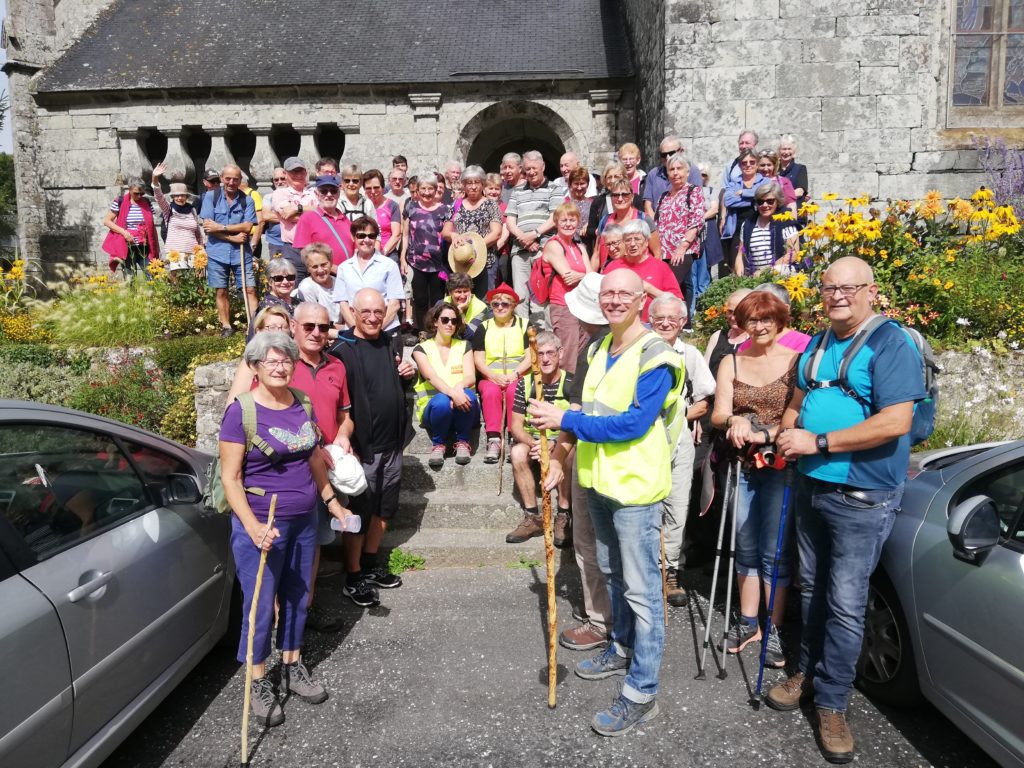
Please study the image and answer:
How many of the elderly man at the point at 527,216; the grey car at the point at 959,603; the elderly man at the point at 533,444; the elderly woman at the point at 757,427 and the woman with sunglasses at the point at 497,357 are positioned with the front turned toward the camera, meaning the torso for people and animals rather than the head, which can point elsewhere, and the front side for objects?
4

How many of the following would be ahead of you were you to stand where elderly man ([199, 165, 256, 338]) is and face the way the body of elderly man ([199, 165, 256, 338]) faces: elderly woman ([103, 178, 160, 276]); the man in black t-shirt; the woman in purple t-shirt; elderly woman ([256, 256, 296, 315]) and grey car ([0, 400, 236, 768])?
4

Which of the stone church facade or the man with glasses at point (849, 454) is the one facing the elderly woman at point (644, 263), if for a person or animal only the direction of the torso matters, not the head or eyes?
the stone church facade

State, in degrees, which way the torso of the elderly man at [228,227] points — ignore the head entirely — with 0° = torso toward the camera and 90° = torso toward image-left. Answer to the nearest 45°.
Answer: approximately 0°

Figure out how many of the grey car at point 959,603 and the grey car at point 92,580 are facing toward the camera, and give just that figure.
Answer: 0

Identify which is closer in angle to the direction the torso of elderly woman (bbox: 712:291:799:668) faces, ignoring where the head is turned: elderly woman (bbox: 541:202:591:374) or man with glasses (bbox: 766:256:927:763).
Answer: the man with glasses

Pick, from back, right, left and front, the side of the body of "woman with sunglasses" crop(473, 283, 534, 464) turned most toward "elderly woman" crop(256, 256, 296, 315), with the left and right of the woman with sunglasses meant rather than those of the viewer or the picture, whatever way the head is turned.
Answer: right

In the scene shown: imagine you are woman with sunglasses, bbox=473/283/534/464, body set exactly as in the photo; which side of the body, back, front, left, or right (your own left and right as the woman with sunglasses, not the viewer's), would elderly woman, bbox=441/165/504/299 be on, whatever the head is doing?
back

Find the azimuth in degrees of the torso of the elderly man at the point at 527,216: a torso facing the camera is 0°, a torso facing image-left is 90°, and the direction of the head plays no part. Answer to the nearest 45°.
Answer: approximately 0°
